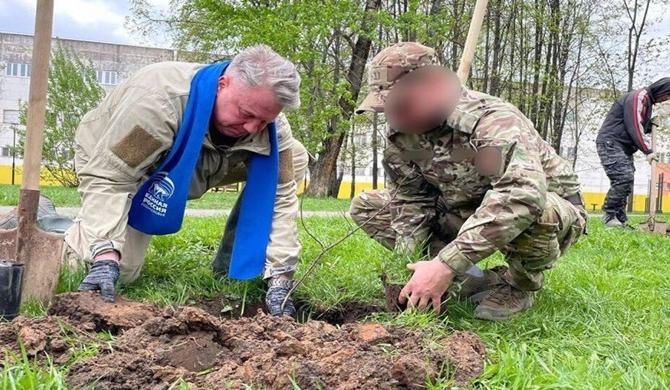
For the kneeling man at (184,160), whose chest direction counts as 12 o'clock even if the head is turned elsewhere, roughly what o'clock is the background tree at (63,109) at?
The background tree is roughly at 7 o'clock from the kneeling man.

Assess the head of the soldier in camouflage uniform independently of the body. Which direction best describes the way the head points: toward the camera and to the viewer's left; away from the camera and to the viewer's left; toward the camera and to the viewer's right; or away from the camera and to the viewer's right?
toward the camera and to the viewer's left

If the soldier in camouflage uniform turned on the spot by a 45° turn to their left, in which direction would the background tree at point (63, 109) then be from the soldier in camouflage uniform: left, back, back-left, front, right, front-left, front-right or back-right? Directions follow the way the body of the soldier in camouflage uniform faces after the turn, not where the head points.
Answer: back-right

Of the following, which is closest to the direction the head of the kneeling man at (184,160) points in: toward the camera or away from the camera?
toward the camera

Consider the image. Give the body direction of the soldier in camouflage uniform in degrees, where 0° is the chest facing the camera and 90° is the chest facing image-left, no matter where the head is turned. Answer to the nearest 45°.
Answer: approximately 45°

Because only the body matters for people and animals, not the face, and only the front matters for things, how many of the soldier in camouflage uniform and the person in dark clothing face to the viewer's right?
1

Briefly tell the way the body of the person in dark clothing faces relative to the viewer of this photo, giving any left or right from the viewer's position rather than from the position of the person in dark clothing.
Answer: facing to the right of the viewer

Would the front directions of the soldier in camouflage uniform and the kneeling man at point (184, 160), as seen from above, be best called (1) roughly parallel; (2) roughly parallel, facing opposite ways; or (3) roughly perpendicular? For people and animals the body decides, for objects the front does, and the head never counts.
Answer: roughly perpendicular

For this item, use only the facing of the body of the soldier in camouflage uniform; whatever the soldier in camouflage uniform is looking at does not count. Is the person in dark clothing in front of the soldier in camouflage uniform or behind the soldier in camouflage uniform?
behind

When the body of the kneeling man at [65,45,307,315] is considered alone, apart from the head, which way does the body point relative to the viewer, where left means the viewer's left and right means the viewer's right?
facing the viewer and to the right of the viewer
